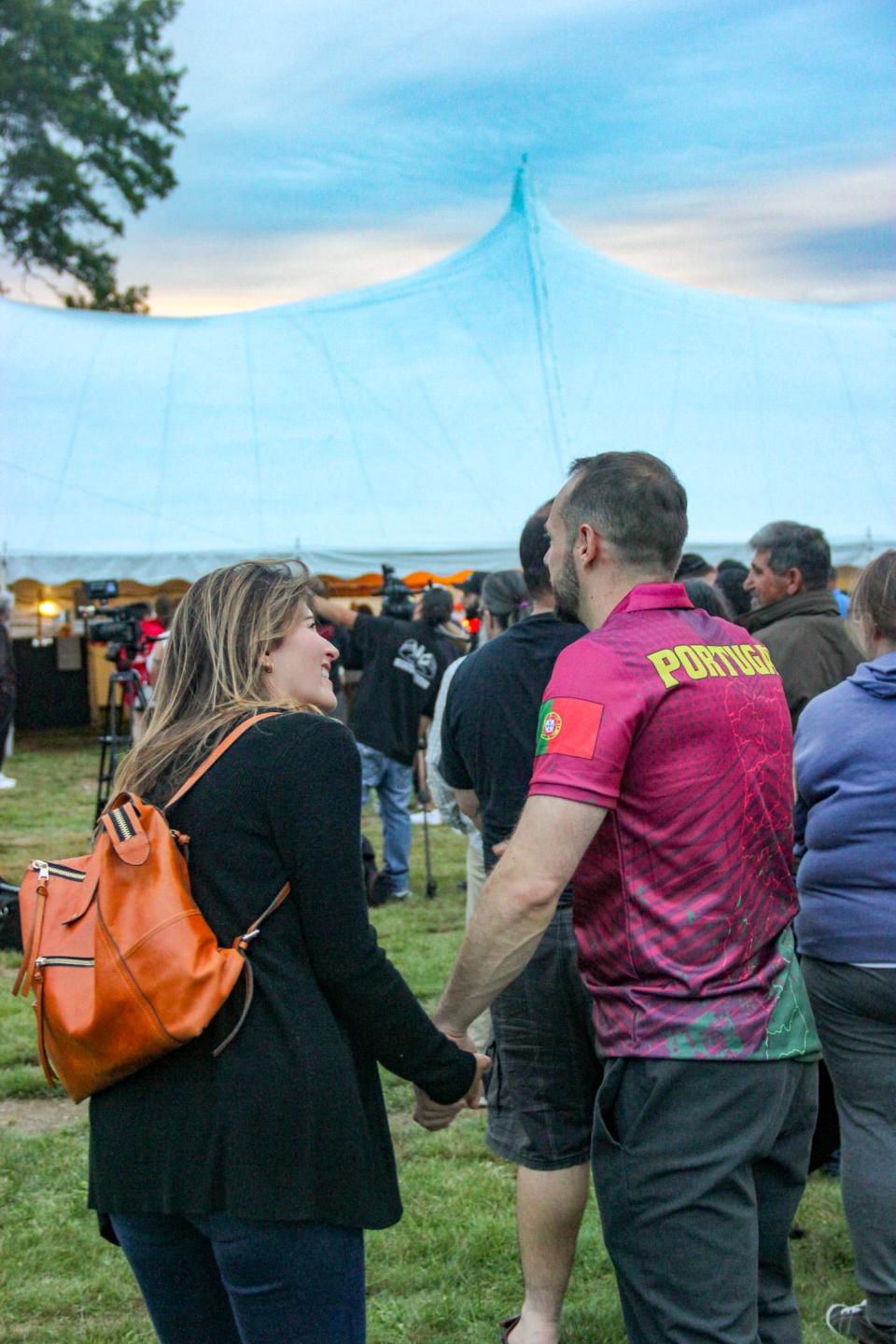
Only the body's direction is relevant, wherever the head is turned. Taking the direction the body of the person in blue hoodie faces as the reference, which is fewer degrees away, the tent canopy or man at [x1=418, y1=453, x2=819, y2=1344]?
the tent canopy

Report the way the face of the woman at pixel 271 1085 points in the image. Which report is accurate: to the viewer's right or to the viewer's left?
to the viewer's right

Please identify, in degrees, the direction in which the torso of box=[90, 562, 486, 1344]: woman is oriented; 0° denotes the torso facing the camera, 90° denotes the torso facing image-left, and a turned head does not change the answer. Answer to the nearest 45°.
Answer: approximately 225°

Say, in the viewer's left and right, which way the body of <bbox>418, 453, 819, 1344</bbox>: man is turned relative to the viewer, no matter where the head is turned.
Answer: facing away from the viewer and to the left of the viewer

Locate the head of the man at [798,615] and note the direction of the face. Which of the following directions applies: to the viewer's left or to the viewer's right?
to the viewer's left

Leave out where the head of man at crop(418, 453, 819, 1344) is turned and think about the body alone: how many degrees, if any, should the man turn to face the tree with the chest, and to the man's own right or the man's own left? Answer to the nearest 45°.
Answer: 0° — they already face it

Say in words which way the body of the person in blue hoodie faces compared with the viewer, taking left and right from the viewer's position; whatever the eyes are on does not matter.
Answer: facing away from the viewer and to the left of the viewer
